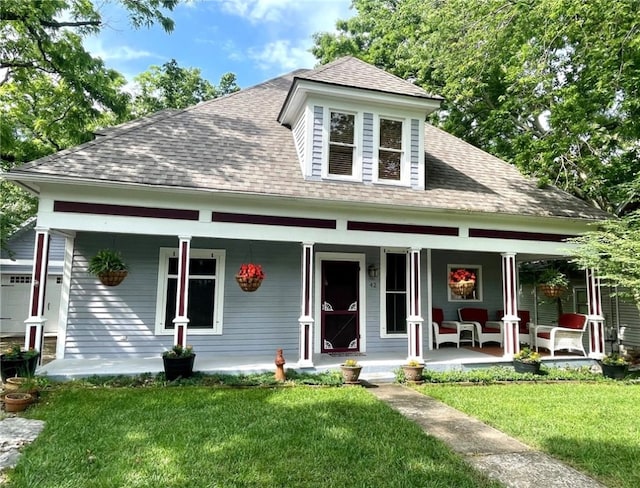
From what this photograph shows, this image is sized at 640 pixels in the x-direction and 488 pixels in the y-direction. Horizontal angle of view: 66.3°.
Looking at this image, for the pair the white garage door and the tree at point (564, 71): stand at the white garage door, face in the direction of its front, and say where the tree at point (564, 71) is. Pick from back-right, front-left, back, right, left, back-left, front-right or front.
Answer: front-left

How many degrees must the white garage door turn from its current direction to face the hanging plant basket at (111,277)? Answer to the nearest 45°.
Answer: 0° — it already faces it

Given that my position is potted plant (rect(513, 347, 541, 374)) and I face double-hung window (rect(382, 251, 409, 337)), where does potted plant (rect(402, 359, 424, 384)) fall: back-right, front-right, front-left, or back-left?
front-left

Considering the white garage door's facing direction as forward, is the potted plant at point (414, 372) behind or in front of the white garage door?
in front

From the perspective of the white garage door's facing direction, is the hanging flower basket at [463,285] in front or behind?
in front

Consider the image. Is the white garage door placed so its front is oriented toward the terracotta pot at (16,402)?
yes

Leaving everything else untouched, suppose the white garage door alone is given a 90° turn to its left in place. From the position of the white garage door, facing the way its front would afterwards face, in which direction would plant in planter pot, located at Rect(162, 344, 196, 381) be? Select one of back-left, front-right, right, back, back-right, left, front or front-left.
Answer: right

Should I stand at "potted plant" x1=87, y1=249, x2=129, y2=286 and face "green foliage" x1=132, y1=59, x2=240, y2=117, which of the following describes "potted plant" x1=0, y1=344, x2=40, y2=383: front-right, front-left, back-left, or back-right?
back-left

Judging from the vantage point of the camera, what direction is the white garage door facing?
facing the viewer
